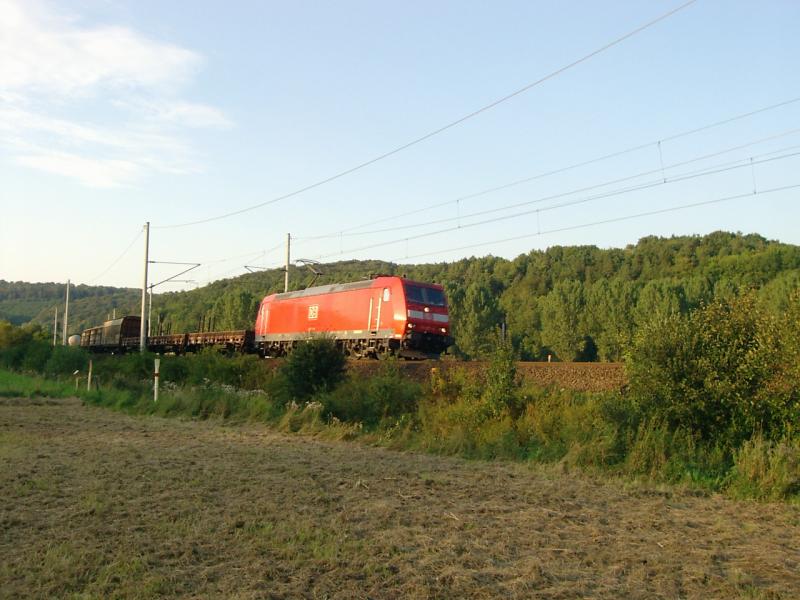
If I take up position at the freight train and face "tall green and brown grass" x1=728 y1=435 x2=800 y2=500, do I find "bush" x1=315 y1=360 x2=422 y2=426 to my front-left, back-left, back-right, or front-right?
front-right

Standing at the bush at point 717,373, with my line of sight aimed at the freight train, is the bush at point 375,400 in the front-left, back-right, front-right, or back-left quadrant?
front-left

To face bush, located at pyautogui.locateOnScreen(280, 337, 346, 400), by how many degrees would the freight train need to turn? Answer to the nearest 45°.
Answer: approximately 45° to its right

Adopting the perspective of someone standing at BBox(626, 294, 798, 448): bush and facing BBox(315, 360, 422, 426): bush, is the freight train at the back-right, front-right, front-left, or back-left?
front-right

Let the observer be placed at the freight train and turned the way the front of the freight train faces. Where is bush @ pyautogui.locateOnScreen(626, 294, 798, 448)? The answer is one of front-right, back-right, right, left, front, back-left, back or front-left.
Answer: front-right

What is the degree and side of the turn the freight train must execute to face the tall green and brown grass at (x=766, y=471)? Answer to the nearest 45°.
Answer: approximately 45° to its right

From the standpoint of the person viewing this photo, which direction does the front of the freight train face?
facing the viewer and to the right of the viewer

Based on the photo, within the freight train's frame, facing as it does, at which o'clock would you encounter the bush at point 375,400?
The bush is roughly at 2 o'clock from the freight train.
